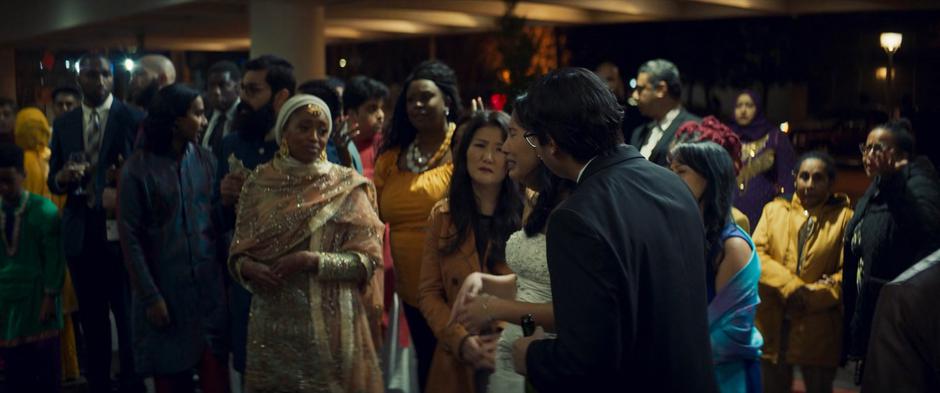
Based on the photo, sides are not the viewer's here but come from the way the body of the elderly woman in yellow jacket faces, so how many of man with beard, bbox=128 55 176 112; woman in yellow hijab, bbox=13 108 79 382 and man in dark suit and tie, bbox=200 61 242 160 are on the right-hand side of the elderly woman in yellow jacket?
3

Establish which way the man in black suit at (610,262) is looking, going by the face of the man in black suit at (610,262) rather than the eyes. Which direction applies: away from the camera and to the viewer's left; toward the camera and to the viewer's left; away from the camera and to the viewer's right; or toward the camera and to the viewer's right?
away from the camera and to the viewer's left

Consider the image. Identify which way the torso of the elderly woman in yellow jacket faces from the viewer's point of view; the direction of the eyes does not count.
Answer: toward the camera

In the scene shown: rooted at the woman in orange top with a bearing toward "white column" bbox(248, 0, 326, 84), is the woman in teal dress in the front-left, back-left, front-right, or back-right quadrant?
back-right

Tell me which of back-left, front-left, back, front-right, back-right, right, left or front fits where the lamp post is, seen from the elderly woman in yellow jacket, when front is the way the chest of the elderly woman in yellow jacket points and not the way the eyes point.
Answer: back

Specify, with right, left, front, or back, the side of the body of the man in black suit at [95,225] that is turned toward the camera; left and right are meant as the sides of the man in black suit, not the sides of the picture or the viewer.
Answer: front

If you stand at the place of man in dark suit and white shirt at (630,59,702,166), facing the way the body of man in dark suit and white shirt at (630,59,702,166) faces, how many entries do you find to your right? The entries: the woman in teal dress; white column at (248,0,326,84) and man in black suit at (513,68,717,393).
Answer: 1
